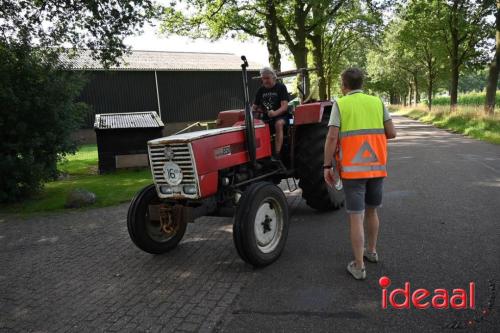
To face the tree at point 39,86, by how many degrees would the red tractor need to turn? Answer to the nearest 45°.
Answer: approximately 90° to its right

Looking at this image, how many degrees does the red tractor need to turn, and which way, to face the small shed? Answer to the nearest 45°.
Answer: approximately 135° to its right

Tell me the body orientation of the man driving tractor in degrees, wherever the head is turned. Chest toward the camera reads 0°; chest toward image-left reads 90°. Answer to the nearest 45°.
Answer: approximately 45°

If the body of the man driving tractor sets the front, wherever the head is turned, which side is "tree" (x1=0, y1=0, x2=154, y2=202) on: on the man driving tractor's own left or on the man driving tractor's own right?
on the man driving tractor's own right

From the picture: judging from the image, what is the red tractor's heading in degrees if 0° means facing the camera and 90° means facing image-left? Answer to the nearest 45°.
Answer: approximately 45°

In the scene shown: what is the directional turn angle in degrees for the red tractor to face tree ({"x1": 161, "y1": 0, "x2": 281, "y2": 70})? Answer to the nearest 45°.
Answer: approximately 135° to its right

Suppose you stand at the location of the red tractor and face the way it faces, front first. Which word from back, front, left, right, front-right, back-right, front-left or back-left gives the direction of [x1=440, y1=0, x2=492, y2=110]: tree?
back

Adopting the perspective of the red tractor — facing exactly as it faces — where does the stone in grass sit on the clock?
The stone in grass is roughly at 3 o'clock from the red tractor.

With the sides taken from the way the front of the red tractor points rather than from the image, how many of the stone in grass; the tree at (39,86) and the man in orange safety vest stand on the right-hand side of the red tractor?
2

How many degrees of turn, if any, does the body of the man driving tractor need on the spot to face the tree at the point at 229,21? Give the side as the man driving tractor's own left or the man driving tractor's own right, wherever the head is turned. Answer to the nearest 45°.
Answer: approximately 135° to the man driving tractor's own right
